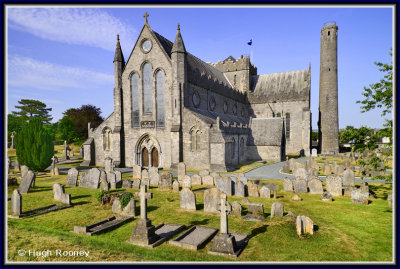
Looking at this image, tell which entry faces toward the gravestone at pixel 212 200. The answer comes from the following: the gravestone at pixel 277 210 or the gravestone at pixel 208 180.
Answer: the gravestone at pixel 208 180

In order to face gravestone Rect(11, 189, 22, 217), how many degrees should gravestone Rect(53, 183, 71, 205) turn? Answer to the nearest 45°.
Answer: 0° — it already faces it

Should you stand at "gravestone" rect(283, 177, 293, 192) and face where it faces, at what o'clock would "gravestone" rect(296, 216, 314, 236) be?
"gravestone" rect(296, 216, 314, 236) is roughly at 12 o'clock from "gravestone" rect(283, 177, 293, 192).

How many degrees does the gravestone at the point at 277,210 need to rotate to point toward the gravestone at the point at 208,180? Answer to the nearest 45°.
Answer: approximately 135° to its right

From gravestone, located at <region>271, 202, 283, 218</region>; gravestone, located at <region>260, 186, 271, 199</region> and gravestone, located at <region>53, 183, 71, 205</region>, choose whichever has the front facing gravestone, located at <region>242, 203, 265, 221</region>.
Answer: gravestone, located at <region>260, 186, 271, 199</region>

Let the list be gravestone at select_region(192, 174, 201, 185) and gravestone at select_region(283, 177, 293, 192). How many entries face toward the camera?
2

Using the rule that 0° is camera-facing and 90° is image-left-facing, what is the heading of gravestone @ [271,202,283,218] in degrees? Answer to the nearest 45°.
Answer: approximately 0°

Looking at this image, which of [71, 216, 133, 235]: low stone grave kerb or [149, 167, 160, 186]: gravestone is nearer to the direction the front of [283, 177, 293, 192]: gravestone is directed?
the low stone grave kerb

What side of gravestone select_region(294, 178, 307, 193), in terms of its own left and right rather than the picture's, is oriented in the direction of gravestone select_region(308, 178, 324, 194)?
left

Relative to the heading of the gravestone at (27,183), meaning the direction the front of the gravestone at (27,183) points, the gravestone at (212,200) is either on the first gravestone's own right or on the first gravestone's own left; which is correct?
on the first gravestone's own left

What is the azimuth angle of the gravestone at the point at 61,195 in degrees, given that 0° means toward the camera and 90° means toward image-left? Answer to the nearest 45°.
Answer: approximately 45°
